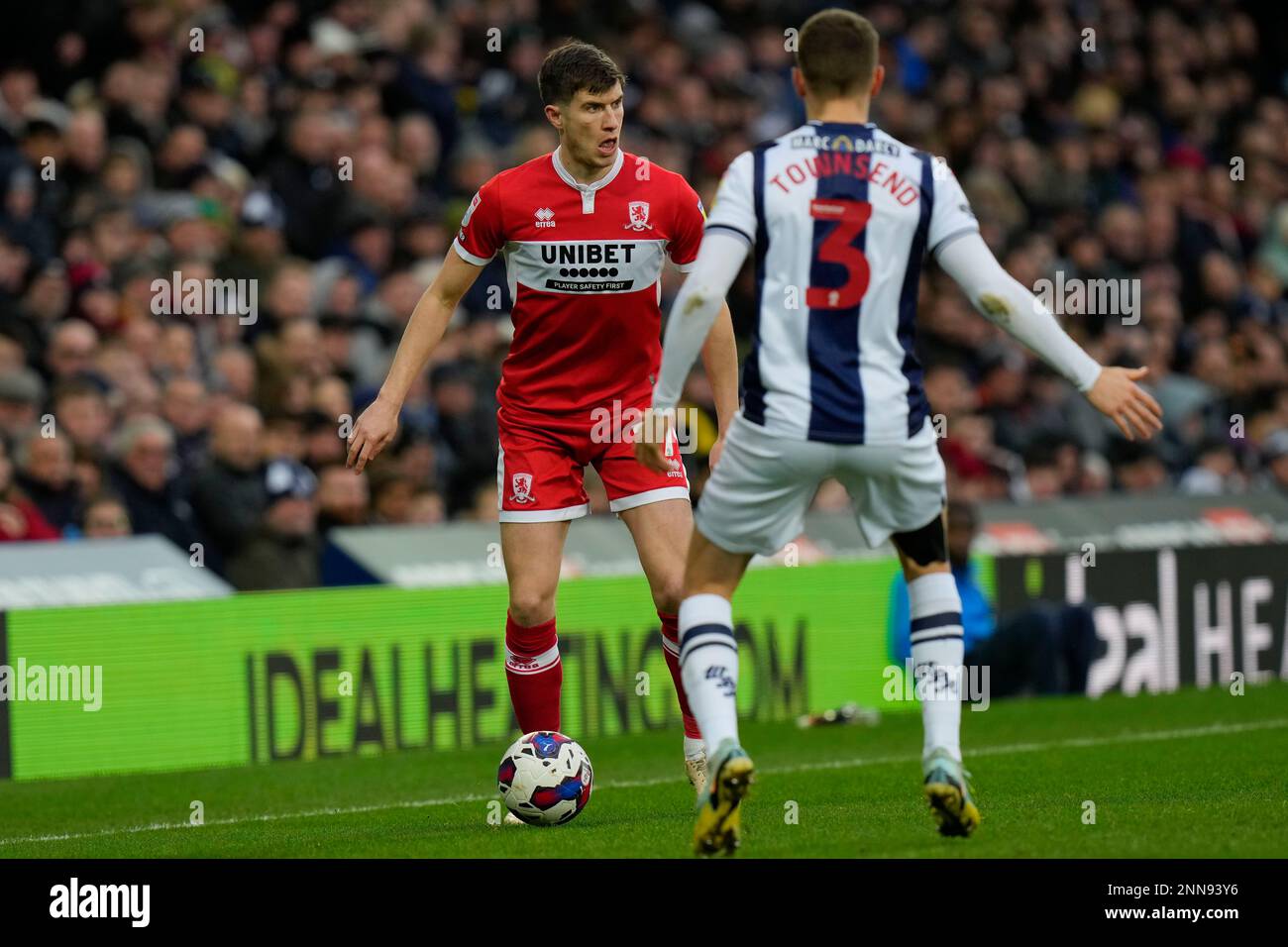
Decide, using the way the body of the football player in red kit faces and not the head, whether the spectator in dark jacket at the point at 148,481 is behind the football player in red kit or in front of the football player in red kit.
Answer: behind

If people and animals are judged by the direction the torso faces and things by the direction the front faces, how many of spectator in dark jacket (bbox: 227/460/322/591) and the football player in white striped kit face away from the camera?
1

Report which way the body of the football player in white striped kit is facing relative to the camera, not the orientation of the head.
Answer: away from the camera

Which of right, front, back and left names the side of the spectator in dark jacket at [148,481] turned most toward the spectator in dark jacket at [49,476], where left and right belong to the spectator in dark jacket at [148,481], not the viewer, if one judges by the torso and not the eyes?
right

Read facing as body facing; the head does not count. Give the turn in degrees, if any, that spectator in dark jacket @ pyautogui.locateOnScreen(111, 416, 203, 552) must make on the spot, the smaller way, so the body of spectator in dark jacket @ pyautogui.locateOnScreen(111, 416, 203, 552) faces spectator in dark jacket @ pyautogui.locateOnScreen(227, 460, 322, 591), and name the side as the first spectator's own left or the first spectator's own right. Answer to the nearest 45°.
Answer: approximately 45° to the first spectator's own left

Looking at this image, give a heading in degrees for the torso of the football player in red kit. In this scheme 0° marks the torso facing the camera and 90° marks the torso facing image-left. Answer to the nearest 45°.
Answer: approximately 0°

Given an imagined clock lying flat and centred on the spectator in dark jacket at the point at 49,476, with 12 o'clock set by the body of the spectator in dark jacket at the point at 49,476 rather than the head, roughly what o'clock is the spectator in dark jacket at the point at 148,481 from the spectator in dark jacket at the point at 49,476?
the spectator in dark jacket at the point at 148,481 is roughly at 10 o'clock from the spectator in dark jacket at the point at 49,476.

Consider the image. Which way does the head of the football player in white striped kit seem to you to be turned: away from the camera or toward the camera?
away from the camera
